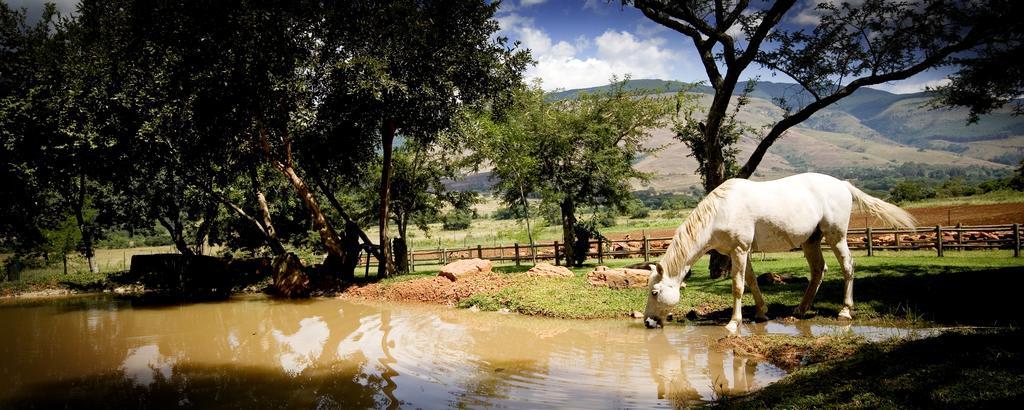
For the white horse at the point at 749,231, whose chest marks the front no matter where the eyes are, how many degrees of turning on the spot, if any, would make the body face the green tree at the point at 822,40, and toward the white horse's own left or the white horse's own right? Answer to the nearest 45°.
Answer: approximately 90° to the white horse's own right

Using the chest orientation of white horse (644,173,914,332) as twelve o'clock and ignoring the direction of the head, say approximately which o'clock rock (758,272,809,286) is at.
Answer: The rock is roughly at 3 o'clock from the white horse.

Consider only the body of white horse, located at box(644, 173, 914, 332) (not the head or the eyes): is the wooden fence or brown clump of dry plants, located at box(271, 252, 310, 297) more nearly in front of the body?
the brown clump of dry plants

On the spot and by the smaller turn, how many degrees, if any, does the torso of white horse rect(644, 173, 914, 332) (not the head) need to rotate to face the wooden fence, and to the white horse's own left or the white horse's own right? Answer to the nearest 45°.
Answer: approximately 90° to the white horse's own right

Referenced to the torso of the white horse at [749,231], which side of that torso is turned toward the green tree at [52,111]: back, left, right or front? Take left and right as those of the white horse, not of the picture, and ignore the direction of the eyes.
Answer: front

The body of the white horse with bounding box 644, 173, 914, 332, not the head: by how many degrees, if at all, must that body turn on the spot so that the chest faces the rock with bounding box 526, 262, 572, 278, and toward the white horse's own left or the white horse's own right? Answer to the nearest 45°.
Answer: approximately 45° to the white horse's own right

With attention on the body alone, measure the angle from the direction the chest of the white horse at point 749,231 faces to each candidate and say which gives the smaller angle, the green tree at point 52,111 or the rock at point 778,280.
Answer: the green tree

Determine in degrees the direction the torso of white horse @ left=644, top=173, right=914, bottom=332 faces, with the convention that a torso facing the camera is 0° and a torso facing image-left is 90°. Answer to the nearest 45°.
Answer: approximately 90°
